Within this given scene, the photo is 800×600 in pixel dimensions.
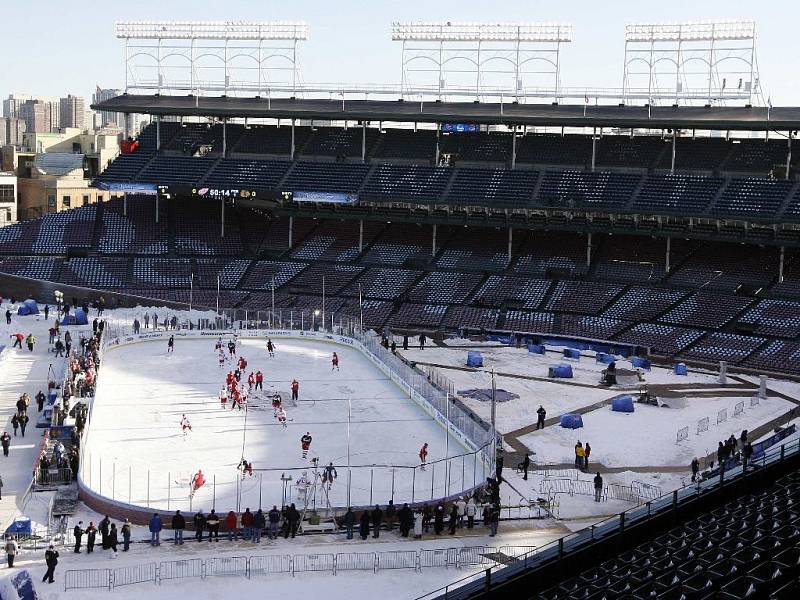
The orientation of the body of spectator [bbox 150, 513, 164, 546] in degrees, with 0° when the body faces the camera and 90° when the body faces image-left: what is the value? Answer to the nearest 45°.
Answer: approximately 180°

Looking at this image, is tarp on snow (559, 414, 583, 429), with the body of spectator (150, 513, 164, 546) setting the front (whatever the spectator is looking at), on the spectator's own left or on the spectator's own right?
on the spectator's own right

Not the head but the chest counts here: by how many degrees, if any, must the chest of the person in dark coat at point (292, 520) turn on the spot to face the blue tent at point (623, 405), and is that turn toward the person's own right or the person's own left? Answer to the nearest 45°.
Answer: approximately 45° to the person's own right

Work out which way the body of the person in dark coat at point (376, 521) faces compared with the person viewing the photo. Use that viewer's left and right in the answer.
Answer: facing away from the viewer

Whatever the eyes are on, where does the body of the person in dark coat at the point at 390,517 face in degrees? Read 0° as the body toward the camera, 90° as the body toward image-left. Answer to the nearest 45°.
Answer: approximately 180°

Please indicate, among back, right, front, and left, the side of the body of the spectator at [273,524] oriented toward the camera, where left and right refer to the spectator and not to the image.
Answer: back

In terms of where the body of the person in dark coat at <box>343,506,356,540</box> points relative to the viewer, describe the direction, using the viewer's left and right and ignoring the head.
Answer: facing away from the viewer

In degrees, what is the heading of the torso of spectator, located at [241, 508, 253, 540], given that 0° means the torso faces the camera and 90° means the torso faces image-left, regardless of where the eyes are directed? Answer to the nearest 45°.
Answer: approximately 180°

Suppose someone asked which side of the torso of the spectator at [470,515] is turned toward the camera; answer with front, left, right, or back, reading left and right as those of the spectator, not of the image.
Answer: back

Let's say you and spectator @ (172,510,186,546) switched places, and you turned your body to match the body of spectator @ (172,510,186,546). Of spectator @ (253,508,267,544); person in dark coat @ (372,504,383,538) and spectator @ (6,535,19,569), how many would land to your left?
1

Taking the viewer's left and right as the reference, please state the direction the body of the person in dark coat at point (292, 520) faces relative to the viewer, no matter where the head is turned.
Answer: facing away from the viewer
